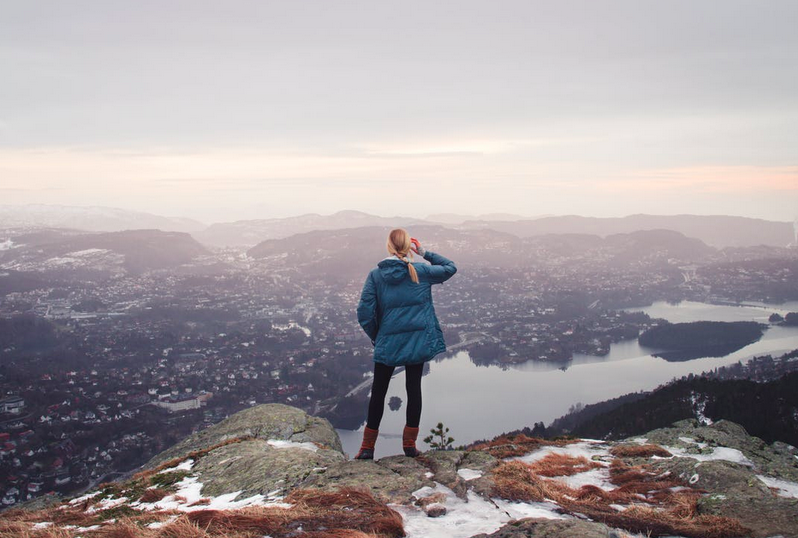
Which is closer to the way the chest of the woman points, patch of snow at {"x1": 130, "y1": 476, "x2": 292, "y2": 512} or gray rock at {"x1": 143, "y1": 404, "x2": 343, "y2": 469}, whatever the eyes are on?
the gray rock

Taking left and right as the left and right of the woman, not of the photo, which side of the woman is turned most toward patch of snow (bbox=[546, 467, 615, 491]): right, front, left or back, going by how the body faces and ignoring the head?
right

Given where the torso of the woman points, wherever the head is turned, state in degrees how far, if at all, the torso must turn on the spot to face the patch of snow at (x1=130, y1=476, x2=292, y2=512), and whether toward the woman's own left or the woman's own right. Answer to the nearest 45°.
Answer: approximately 90° to the woman's own left

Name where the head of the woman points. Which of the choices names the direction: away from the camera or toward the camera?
away from the camera

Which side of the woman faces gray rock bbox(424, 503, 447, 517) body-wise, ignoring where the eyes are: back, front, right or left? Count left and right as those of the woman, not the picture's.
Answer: back

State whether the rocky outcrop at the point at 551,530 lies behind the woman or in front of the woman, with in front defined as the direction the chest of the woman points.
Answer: behind

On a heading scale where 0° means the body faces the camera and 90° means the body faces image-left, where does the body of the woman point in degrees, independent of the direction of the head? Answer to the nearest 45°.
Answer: approximately 180°
